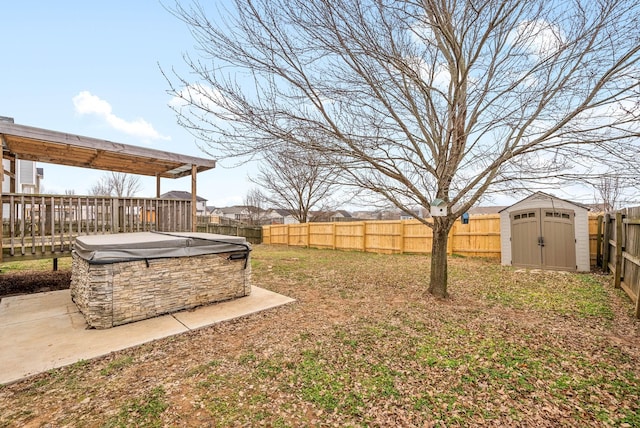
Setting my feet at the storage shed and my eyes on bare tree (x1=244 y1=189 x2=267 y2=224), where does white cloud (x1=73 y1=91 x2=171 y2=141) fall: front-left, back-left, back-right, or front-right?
front-left

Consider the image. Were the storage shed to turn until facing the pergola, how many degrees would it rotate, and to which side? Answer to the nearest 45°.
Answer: approximately 45° to its right

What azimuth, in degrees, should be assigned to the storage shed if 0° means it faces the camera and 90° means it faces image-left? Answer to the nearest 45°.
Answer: approximately 0°

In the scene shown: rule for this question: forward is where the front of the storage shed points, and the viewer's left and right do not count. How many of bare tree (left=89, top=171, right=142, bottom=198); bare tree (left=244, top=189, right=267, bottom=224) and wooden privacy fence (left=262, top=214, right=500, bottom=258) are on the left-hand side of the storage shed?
0

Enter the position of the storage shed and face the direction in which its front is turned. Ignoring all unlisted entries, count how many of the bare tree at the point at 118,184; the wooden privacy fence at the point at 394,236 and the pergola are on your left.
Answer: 0

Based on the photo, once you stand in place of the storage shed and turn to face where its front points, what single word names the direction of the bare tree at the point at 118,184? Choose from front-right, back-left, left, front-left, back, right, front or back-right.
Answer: right

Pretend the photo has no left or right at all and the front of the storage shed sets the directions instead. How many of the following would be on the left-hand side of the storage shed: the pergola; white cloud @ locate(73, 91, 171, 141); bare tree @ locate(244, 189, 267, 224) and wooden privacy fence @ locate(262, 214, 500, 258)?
0

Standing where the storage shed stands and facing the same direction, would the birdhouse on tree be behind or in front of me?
in front

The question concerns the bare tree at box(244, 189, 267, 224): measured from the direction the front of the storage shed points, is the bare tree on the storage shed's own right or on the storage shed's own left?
on the storage shed's own right

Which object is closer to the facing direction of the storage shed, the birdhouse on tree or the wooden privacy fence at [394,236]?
the birdhouse on tree

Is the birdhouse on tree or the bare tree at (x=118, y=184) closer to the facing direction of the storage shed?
the birdhouse on tree

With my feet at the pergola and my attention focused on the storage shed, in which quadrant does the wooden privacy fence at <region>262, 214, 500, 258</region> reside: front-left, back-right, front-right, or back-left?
front-left

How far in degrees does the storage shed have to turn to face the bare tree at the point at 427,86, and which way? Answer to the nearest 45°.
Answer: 0° — it already faces it

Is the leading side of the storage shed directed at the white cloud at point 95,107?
no
